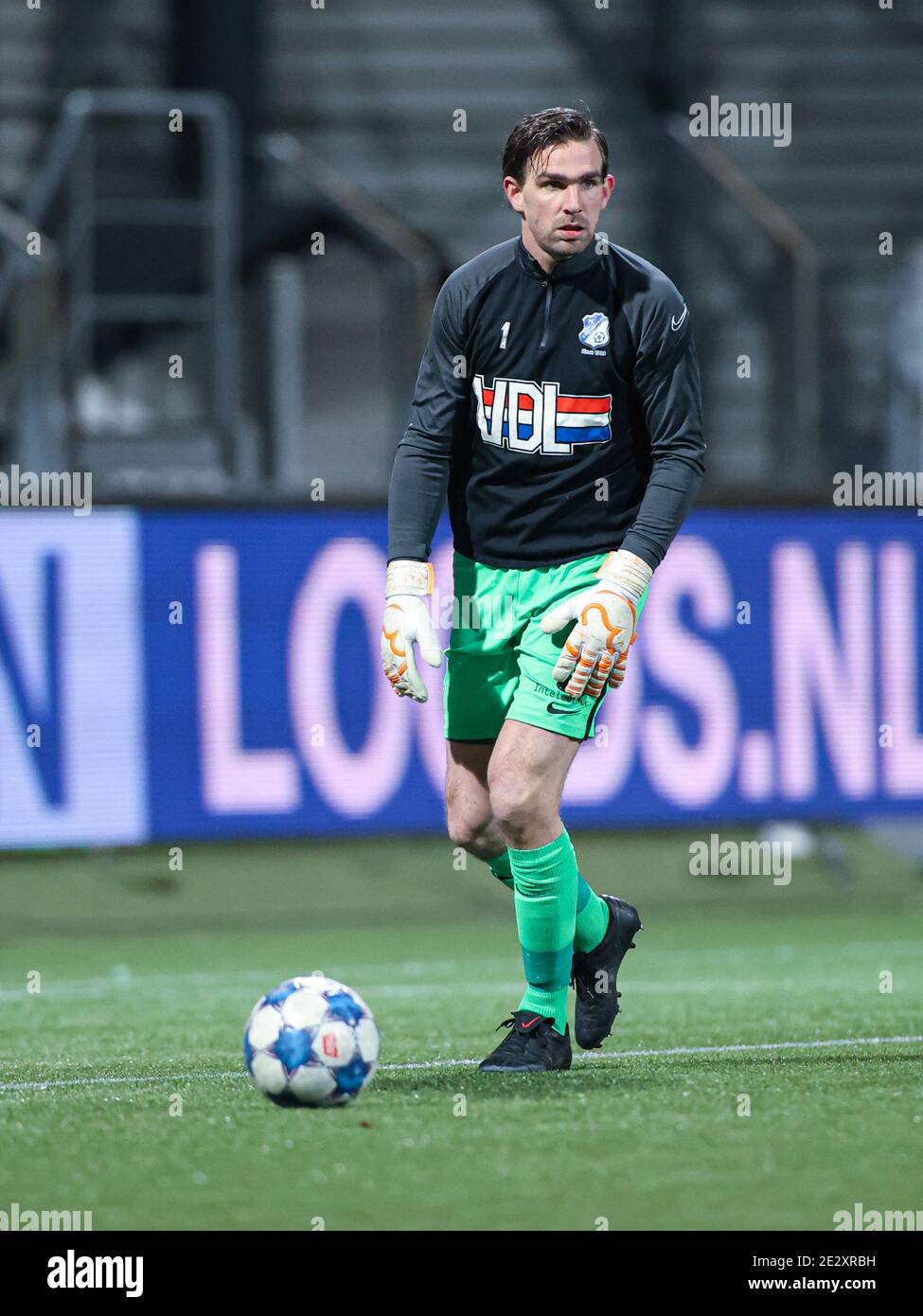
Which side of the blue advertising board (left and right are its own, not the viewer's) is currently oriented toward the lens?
front

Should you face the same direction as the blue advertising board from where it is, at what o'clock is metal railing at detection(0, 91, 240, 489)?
The metal railing is roughly at 5 o'clock from the blue advertising board.

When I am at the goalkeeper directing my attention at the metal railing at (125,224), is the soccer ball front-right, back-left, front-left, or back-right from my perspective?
back-left

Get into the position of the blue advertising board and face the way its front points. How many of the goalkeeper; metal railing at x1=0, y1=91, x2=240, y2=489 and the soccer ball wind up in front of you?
2

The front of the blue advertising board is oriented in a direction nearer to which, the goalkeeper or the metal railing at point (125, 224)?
the goalkeeper

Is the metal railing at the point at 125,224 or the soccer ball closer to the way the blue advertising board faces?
the soccer ball

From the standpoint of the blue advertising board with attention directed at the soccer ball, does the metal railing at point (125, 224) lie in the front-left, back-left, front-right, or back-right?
back-right

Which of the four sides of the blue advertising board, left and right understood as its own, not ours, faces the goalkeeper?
front

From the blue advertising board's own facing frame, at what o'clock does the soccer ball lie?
The soccer ball is roughly at 12 o'clock from the blue advertising board.
